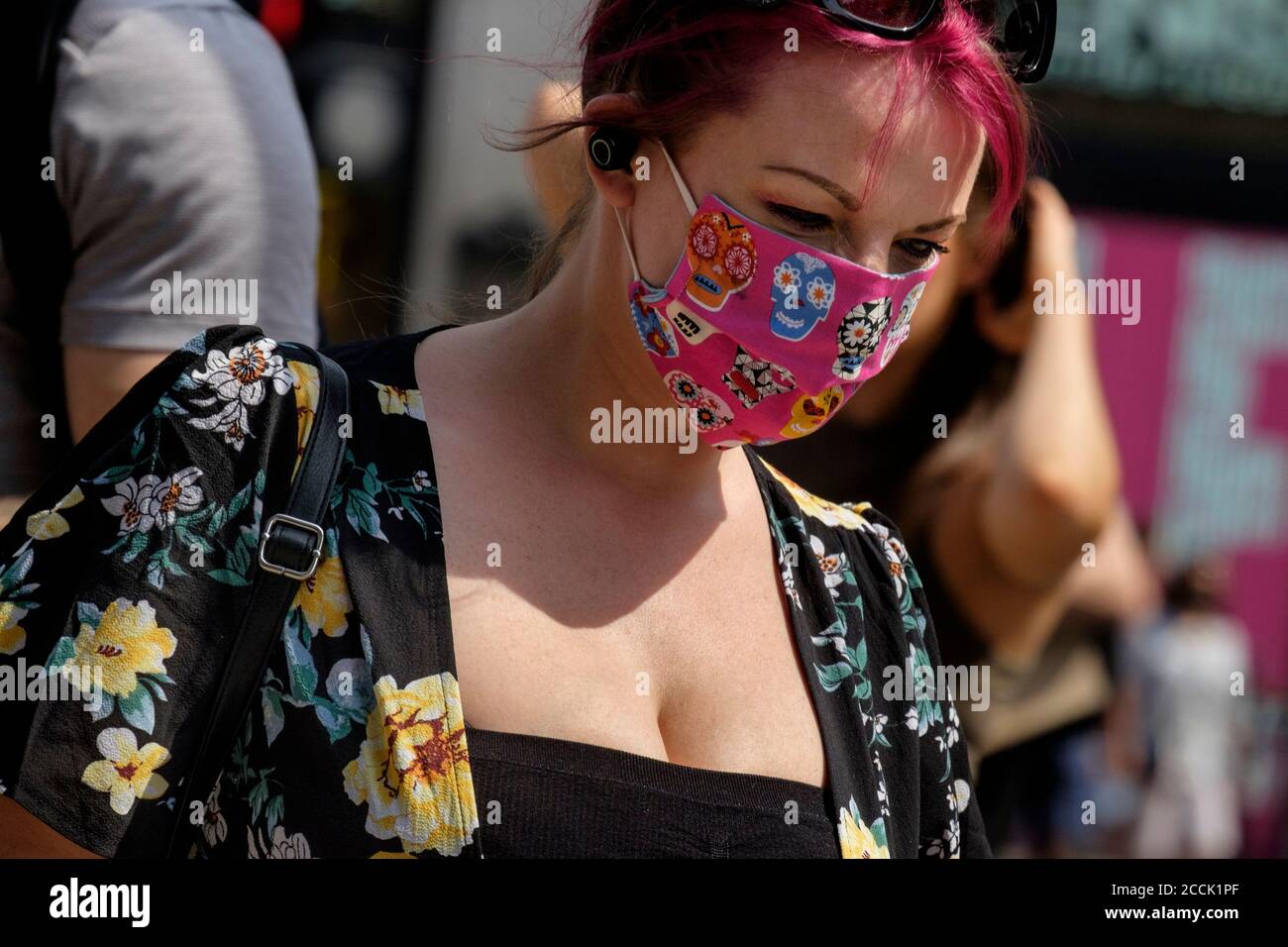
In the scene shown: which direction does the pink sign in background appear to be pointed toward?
toward the camera

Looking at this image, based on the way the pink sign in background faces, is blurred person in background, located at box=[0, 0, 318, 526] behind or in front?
in front

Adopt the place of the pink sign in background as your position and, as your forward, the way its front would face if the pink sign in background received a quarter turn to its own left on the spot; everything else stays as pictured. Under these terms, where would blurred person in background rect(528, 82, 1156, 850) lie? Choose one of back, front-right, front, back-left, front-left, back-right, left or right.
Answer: right
